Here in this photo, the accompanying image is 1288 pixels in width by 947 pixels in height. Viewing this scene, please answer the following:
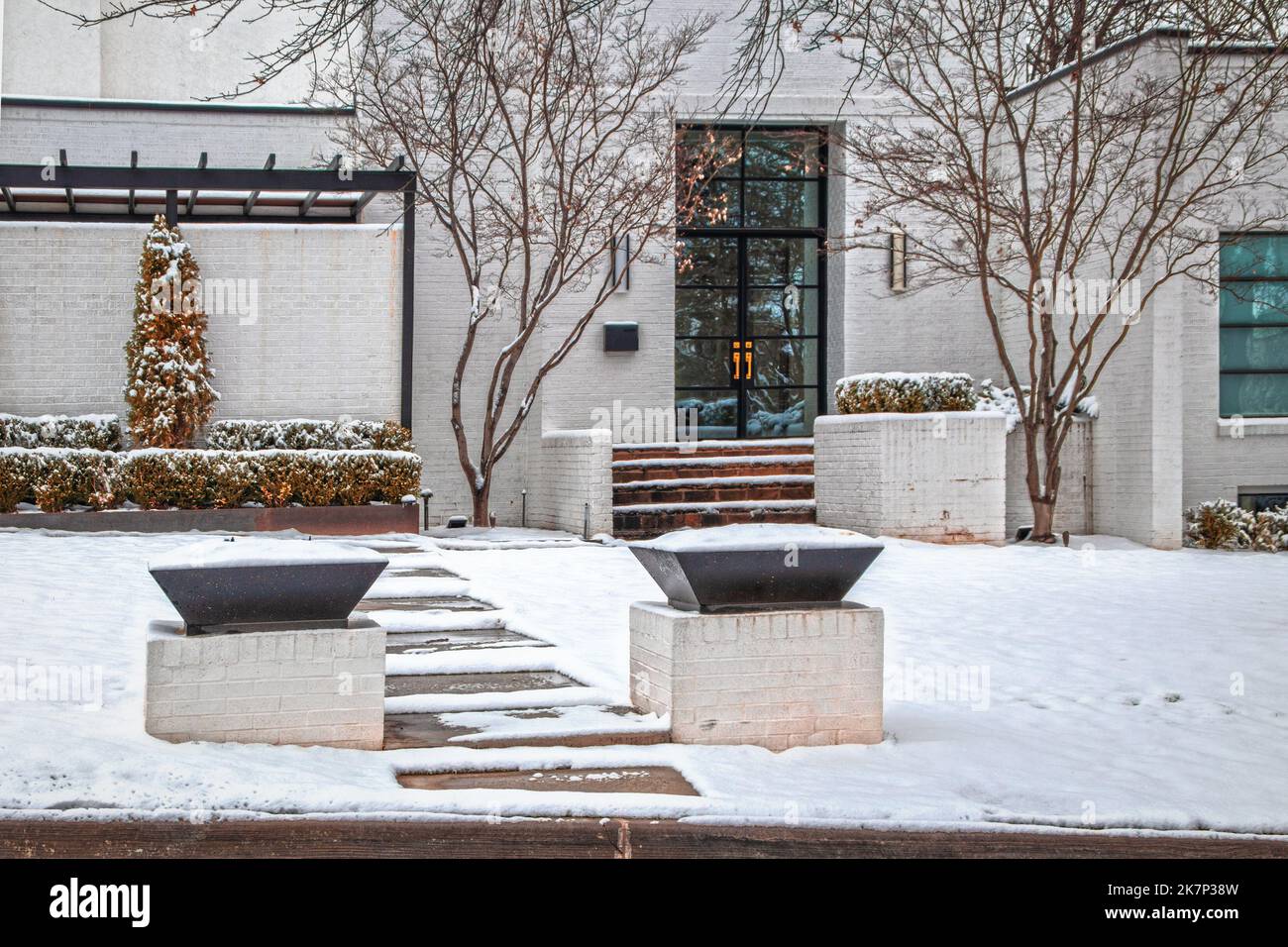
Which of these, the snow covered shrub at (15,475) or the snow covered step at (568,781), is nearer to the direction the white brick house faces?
the snow covered step

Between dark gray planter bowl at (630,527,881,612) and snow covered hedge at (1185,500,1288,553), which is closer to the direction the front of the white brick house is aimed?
the dark gray planter bowl

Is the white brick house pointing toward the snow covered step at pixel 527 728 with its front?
yes

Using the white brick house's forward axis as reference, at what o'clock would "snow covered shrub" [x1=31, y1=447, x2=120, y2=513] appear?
The snow covered shrub is roughly at 2 o'clock from the white brick house.

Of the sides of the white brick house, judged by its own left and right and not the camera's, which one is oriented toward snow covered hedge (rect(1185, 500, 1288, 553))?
left

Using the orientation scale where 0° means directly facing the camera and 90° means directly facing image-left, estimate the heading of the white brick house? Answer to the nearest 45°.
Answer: approximately 0°

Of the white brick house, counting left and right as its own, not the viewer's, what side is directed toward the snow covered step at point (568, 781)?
front

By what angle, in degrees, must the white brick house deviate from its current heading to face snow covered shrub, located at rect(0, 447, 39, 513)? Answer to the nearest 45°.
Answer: approximately 45° to its right

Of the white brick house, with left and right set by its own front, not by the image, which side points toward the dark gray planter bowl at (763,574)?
front

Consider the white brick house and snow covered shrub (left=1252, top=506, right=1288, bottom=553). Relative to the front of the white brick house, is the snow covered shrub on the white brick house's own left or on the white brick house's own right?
on the white brick house's own left
